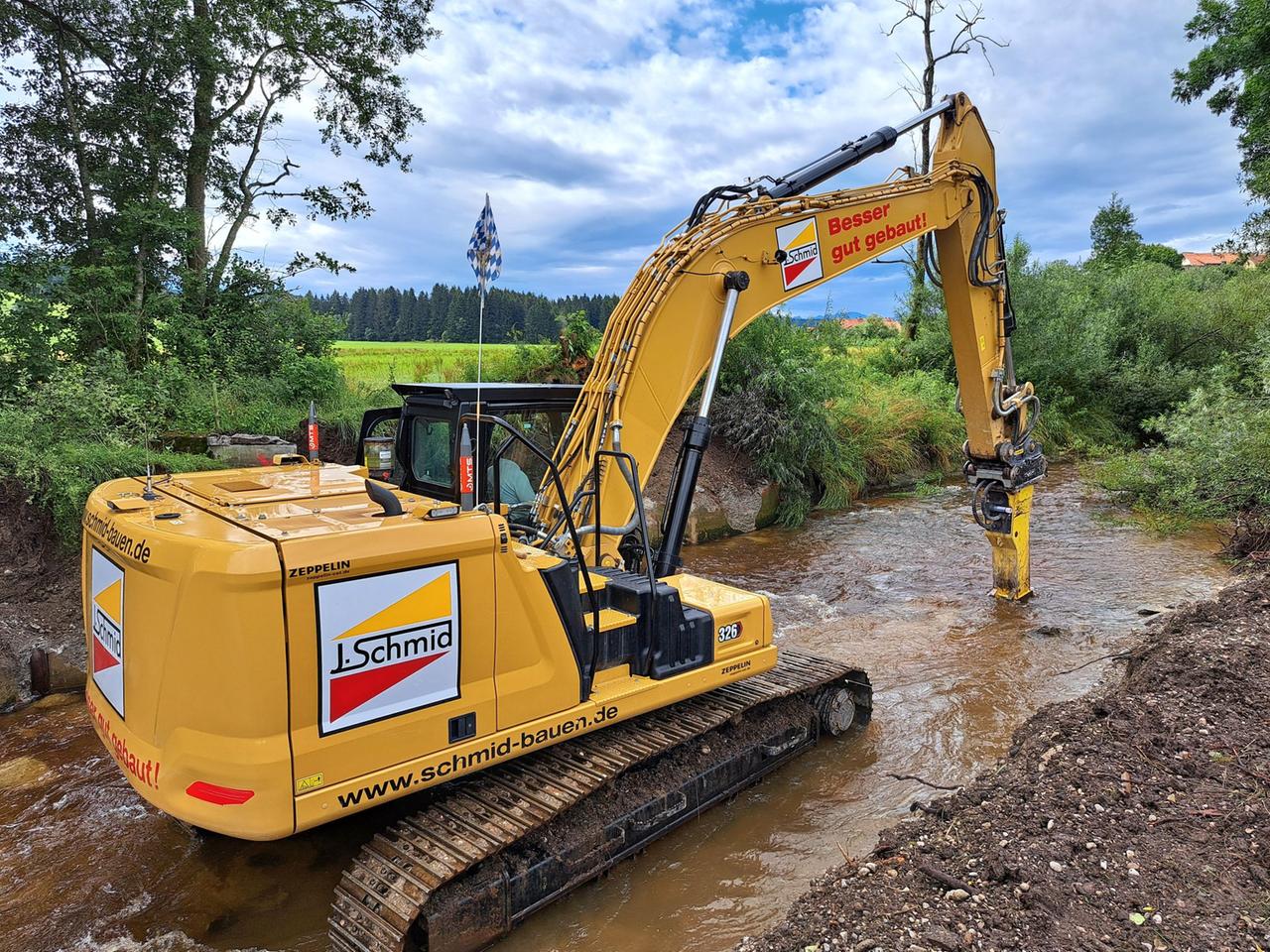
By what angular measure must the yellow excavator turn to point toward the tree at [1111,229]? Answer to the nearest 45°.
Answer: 0° — it already faces it

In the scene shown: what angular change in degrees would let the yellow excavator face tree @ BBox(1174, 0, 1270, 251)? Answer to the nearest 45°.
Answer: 0° — it already faces it

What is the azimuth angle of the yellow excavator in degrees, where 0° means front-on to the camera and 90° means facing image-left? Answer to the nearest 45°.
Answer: approximately 225°
